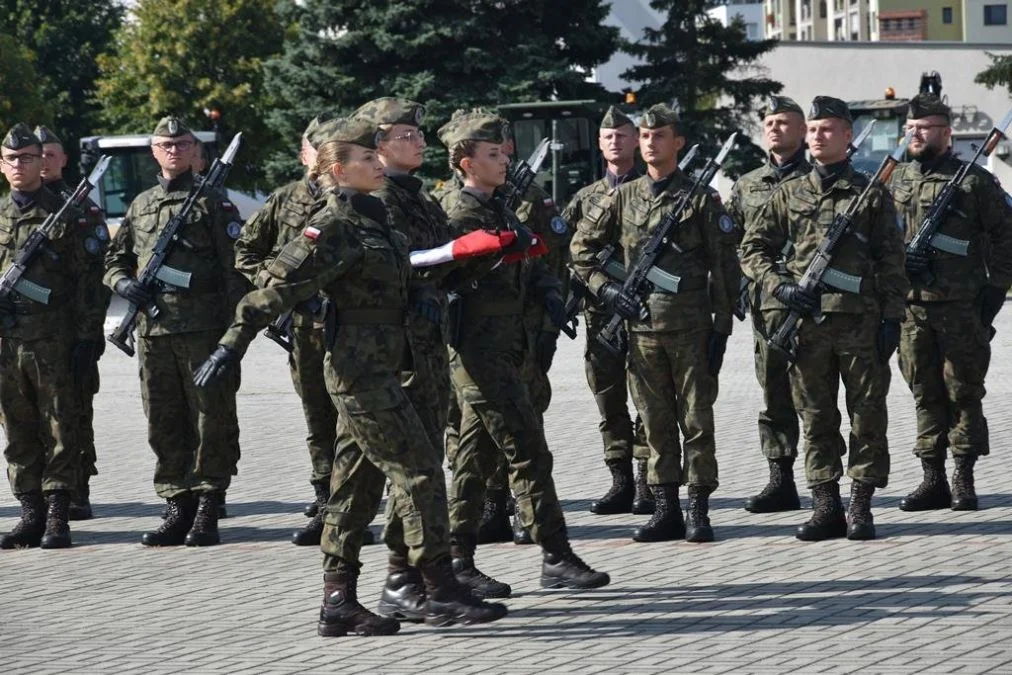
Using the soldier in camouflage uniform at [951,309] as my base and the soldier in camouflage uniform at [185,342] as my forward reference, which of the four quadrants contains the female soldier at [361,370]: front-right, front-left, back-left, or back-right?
front-left

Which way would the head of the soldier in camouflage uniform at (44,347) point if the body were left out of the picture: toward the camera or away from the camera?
toward the camera

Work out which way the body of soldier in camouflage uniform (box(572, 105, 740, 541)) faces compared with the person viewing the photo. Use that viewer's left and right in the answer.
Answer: facing the viewer and to the left of the viewer

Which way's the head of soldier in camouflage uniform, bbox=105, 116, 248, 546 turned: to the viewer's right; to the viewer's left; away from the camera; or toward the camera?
toward the camera

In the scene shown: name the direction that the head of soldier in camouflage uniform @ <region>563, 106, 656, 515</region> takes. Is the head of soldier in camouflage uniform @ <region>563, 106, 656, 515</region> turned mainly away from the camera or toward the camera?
toward the camera

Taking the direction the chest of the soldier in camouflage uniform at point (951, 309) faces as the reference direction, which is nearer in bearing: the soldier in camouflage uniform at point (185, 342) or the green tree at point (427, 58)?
the soldier in camouflage uniform

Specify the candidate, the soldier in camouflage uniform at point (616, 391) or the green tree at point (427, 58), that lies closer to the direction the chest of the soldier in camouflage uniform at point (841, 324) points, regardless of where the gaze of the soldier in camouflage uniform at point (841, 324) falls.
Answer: the soldier in camouflage uniform

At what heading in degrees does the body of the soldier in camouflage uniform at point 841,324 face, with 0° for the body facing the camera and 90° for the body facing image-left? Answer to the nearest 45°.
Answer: approximately 45°

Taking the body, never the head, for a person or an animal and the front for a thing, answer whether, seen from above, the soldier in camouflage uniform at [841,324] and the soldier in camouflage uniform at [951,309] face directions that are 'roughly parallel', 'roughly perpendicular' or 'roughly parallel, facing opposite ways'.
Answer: roughly parallel

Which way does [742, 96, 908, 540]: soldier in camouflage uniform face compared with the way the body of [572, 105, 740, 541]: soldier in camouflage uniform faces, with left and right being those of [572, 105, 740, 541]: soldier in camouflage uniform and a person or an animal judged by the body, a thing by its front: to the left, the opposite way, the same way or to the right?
the same way

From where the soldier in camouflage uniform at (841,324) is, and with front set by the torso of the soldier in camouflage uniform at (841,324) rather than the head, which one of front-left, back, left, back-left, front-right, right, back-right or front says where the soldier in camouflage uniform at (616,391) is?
right
